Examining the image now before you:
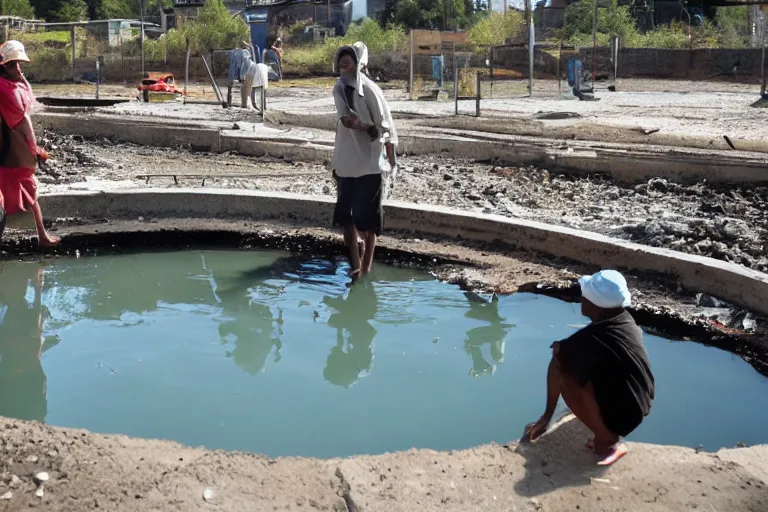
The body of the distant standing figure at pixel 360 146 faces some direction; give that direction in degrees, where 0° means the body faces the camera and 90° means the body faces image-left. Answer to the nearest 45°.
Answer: approximately 45°

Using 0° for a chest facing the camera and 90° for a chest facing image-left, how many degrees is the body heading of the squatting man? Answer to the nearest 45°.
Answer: approximately 90°

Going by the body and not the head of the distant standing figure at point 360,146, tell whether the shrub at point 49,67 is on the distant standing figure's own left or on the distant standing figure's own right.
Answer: on the distant standing figure's own right

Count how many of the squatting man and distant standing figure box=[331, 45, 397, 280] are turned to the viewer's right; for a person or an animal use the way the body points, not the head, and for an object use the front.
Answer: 0

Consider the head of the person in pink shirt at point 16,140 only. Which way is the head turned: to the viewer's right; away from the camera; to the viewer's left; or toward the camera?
to the viewer's right

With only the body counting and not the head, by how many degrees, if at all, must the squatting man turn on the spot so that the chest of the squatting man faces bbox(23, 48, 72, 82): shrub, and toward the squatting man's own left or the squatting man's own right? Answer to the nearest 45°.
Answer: approximately 45° to the squatting man's own right

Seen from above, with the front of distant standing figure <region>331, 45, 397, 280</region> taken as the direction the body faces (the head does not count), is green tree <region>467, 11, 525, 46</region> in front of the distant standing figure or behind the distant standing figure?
behind
